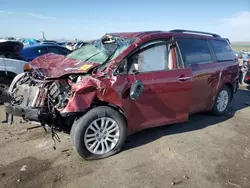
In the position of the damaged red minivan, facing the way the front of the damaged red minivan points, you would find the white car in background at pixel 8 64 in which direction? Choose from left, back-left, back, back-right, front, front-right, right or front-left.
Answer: right

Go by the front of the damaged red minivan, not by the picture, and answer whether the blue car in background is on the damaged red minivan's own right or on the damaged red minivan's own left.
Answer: on the damaged red minivan's own right

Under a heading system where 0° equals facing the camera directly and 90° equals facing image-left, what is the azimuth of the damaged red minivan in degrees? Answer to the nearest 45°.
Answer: approximately 45°
